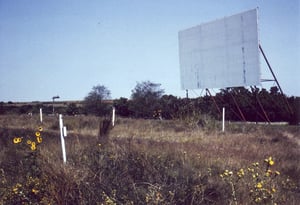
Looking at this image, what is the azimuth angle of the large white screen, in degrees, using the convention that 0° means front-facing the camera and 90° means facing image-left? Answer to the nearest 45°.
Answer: approximately 45°

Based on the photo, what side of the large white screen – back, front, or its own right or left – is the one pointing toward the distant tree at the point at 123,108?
right

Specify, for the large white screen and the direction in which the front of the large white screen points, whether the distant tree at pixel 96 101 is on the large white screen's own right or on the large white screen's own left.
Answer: on the large white screen's own right
